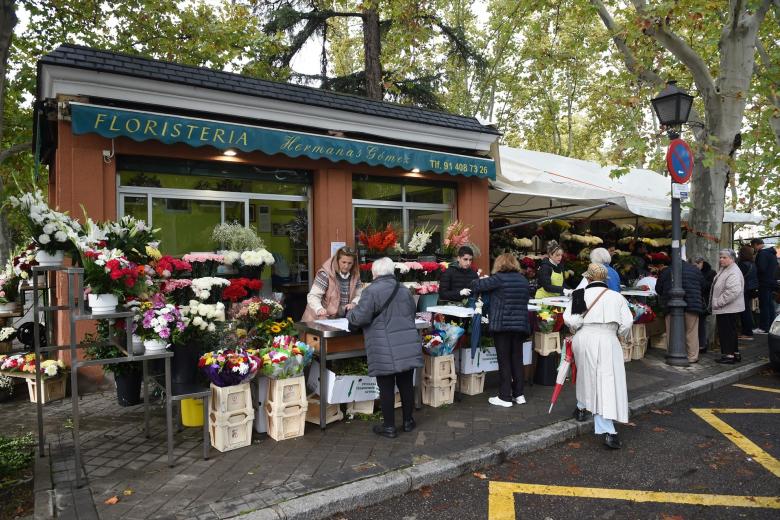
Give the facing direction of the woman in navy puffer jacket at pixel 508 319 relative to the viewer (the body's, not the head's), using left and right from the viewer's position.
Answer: facing away from the viewer and to the left of the viewer

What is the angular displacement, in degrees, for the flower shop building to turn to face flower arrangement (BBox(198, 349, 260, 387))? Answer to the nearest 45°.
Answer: approximately 45° to its right

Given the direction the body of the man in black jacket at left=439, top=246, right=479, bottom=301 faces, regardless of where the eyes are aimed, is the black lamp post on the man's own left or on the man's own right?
on the man's own left

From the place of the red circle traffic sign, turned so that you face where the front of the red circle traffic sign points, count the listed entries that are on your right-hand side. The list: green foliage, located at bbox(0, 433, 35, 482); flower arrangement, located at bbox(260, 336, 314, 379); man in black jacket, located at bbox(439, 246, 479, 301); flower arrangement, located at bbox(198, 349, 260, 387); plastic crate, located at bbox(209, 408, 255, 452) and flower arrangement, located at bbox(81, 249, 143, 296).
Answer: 6

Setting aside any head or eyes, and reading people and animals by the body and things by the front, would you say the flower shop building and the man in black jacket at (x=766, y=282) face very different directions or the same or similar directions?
very different directions

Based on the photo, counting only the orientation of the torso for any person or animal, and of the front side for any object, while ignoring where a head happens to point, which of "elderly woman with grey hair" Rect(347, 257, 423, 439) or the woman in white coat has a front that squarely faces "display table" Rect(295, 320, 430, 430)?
the elderly woman with grey hair

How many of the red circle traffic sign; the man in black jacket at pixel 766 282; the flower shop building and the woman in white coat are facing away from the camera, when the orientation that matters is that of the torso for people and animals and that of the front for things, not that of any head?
1

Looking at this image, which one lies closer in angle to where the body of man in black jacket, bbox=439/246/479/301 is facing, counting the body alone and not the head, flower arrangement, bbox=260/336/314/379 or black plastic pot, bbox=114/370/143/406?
the flower arrangement

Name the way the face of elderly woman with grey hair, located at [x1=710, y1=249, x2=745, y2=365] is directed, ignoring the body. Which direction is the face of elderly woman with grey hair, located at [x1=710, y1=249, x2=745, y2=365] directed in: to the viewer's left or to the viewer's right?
to the viewer's left

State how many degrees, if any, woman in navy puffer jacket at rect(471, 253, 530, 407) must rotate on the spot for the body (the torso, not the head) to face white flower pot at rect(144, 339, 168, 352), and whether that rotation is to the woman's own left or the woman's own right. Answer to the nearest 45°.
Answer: approximately 90° to the woman's own left

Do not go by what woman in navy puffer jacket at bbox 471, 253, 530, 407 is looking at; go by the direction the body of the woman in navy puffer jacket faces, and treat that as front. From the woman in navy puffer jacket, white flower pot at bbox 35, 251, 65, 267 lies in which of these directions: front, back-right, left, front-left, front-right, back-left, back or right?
left

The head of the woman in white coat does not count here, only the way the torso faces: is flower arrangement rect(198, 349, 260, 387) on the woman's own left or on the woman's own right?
on the woman's own left

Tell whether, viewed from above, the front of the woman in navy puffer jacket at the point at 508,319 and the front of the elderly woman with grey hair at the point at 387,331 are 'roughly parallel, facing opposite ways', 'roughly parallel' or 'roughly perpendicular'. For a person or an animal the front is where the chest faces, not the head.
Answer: roughly parallel

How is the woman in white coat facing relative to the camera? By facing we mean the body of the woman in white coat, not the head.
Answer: away from the camera

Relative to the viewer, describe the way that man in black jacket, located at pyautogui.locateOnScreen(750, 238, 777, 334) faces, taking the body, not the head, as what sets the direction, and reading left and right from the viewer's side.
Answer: facing to the left of the viewer

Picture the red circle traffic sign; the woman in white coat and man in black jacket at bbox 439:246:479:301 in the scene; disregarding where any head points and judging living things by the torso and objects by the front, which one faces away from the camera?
the woman in white coat

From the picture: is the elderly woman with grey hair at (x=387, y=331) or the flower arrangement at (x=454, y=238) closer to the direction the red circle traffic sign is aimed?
the elderly woman with grey hair

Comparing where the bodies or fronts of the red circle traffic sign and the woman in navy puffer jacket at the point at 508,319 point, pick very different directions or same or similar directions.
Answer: very different directions

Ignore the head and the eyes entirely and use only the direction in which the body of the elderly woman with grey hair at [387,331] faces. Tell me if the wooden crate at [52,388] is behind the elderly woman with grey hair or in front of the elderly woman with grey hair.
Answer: in front

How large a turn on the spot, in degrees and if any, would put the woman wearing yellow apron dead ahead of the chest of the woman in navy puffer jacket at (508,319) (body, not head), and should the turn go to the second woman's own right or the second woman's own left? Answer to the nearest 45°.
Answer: approximately 45° to the second woman's own right

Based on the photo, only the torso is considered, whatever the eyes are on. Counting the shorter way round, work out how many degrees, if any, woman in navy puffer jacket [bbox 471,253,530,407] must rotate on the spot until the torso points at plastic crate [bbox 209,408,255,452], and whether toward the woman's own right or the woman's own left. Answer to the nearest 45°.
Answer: approximately 90° to the woman's own left

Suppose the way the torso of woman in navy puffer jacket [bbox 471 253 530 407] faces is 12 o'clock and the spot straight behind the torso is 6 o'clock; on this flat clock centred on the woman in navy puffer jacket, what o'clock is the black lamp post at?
The black lamp post is roughly at 3 o'clock from the woman in navy puffer jacket.
